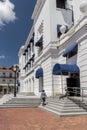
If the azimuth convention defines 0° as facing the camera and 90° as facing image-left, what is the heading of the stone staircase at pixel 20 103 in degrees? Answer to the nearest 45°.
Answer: approximately 0°

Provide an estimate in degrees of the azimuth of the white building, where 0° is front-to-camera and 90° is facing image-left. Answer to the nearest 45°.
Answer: approximately 45°
